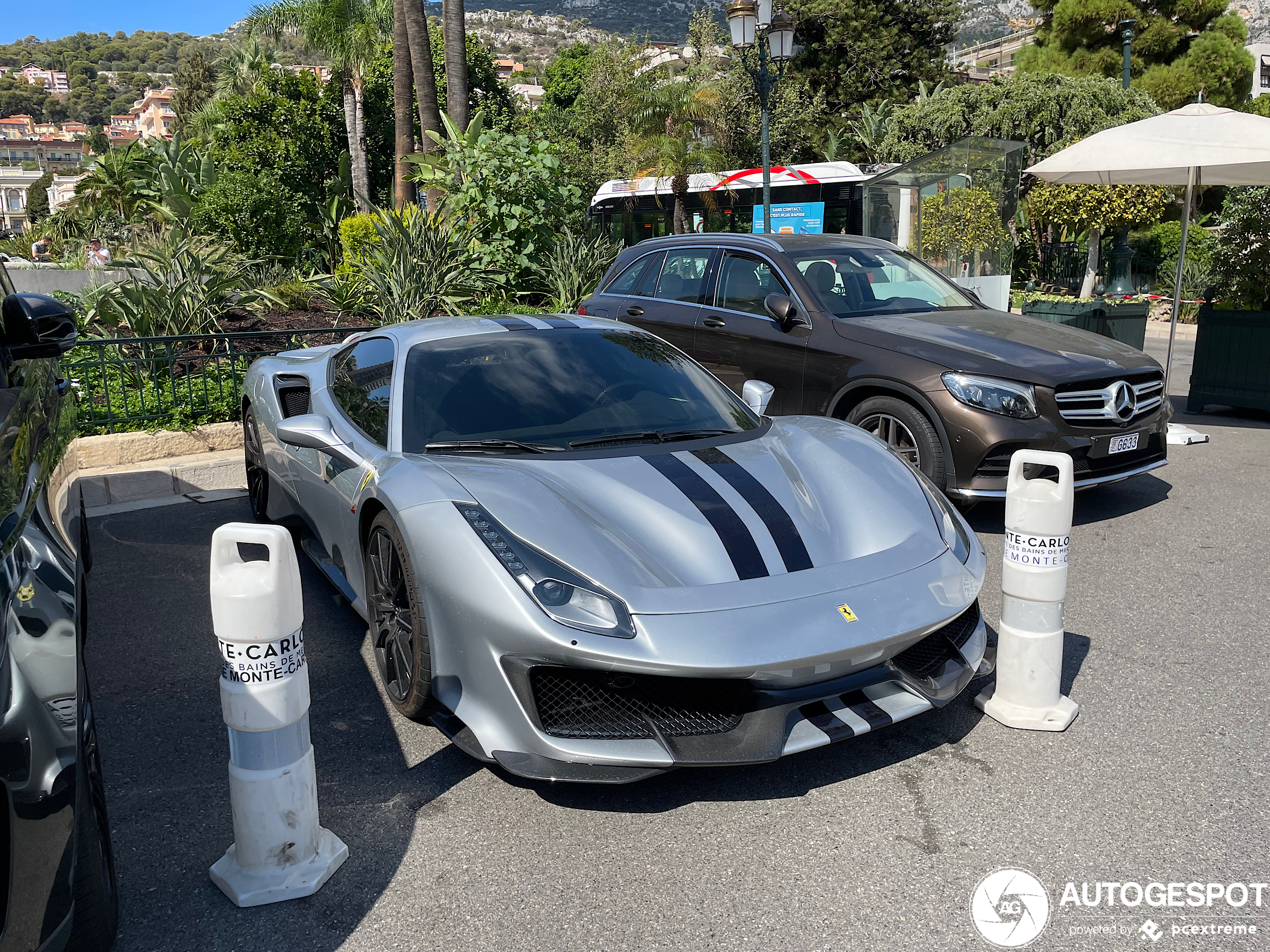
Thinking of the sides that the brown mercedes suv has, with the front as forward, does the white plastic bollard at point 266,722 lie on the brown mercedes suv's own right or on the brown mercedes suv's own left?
on the brown mercedes suv's own right

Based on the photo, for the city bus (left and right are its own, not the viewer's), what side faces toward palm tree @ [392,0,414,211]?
back

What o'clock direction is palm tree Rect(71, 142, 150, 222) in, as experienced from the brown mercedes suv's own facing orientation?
The palm tree is roughly at 6 o'clock from the brown mercedes suv.

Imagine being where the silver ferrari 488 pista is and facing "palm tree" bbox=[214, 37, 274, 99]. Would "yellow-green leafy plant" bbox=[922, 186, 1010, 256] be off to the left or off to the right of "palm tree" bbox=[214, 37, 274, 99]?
right

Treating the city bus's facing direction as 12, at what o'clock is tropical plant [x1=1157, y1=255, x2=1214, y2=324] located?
The tropical plant is roughly at 7 o'clock from the city bus.

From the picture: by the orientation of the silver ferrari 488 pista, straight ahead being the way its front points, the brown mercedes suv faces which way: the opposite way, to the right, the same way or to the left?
the same way

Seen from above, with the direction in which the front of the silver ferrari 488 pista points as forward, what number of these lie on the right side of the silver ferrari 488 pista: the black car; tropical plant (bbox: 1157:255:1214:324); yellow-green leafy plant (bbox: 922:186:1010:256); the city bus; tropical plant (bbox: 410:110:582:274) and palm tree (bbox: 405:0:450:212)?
1

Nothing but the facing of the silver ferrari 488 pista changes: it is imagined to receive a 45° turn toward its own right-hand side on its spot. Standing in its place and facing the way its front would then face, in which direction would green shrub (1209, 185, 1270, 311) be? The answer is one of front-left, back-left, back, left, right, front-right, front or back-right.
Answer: back-left

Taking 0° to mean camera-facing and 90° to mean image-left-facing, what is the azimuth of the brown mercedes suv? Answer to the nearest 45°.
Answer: approximately 315°

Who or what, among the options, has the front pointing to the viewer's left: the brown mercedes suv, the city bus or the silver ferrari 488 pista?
the city bus

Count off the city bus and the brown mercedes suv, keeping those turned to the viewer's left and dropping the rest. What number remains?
1

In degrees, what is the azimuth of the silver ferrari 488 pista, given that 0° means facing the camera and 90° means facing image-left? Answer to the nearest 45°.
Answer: approximately 315°

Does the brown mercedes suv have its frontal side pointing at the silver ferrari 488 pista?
no

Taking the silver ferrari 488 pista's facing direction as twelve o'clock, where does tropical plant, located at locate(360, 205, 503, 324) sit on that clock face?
The tropical plant is roughly at 7 o'clock from the silver ferrari 488 pista.
